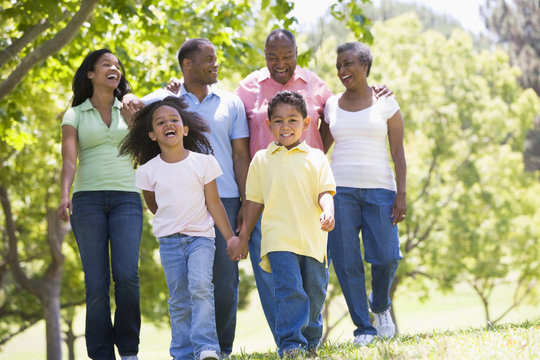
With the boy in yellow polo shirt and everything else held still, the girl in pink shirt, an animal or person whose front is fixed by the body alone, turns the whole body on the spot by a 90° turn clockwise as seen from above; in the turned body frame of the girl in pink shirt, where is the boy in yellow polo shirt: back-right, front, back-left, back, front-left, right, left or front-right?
back

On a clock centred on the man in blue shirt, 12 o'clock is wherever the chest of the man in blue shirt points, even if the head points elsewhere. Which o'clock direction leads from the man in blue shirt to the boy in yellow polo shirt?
The boy in yellow polo shirt is roughly at 11 o'clock from the man in blue shirt.

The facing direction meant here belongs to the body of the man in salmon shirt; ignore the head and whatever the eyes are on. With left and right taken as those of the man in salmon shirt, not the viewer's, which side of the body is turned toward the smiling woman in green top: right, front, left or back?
right

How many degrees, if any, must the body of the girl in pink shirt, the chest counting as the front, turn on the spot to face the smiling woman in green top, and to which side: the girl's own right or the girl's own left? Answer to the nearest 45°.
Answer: approximately 135° to the girl's own right

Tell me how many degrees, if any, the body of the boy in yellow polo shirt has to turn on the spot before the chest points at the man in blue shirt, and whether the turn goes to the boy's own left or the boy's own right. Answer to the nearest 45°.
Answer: approximately 135° to the boy's own right

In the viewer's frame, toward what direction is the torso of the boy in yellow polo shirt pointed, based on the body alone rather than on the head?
toward the camera

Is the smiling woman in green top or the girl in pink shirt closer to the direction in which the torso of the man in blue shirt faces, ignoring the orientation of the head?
the girl in pink shirt

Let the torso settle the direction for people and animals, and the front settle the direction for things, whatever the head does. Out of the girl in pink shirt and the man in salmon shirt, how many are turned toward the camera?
2

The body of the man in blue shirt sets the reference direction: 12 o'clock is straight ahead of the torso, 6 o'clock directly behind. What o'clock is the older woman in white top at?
The older woman in white top is roughly at 9 o'clock from the man in blue shirt.

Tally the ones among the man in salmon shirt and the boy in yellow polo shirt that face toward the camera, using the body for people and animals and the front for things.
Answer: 2

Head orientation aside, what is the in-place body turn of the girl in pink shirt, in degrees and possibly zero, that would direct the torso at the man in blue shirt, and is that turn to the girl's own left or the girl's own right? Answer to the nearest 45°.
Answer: approximately 135° to the girl's own left

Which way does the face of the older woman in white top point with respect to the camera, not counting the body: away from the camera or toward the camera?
toward the camera

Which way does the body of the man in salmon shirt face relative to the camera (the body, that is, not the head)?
toward the camera

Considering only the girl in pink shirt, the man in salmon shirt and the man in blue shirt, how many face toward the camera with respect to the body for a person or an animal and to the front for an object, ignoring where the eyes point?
3

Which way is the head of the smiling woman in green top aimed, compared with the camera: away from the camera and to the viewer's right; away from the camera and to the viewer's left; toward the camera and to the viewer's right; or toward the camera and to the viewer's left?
toward the camera and to the viewer's right

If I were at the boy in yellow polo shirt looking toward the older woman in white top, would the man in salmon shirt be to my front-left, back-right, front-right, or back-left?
front-left

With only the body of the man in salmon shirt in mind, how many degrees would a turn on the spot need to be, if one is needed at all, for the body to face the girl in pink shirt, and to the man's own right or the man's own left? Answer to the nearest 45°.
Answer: approximately 45° to the man's own right
